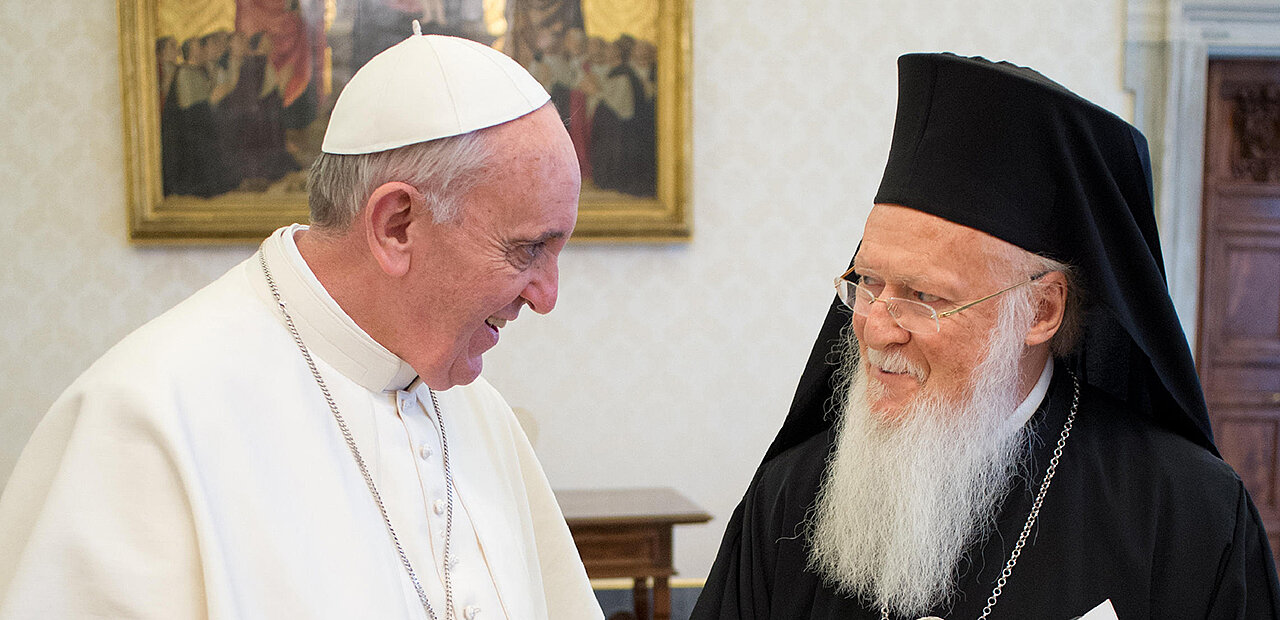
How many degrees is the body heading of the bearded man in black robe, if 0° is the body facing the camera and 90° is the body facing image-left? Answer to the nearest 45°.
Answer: approximately 45°

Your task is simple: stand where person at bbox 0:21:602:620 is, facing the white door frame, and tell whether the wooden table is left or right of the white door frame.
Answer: left

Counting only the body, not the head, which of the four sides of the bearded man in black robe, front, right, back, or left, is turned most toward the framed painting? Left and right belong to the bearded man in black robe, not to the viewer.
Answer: right

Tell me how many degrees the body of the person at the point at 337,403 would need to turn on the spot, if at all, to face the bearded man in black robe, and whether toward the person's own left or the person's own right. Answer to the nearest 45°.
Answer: approximately 45° to the person's own left

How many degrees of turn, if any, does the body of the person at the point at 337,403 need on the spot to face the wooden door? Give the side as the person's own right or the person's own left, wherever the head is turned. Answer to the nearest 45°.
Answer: approximately 90° to the person's own left

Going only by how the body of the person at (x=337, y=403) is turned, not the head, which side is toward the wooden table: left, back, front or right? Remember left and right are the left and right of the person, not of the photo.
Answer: left

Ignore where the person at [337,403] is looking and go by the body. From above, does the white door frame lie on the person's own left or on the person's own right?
on the person's own left

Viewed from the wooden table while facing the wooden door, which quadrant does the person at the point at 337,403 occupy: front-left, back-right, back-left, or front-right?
back-right

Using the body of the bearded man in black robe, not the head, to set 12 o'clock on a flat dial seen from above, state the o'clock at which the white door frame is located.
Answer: The white door frame is roughly at 5 o'clock from the bearded man in black robe.

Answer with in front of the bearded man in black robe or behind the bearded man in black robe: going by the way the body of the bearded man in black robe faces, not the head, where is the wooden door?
behind

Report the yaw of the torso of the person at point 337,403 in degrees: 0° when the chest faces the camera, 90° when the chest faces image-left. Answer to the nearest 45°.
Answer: approximately 315°

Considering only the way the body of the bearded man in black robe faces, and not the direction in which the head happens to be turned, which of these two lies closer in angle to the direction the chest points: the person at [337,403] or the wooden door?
the person
